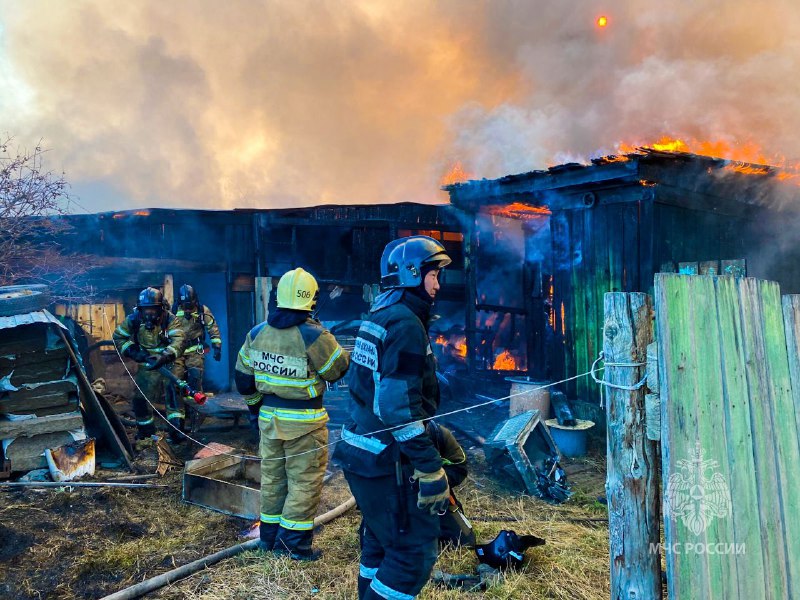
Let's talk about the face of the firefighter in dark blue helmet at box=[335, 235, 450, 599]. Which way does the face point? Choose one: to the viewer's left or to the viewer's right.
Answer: to the viewer's right

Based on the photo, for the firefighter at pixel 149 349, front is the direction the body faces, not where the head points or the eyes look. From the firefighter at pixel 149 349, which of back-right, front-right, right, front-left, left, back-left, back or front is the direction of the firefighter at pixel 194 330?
back-left

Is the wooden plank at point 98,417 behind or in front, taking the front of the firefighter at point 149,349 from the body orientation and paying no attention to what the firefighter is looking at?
in front

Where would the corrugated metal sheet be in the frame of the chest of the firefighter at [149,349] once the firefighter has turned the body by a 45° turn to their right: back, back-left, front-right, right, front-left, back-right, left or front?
front

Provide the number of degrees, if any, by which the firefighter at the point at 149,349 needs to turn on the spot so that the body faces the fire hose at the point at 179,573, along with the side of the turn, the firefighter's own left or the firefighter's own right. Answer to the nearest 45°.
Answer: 0° — they already face it

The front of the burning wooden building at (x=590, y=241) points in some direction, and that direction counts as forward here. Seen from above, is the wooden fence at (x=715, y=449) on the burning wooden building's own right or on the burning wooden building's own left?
on the burning wooden building's own left

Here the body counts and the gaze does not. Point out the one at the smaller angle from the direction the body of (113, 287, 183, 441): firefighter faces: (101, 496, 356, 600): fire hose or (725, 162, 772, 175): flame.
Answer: the fire hose

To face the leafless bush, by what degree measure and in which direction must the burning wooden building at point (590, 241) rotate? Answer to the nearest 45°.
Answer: approximately 45° to its right

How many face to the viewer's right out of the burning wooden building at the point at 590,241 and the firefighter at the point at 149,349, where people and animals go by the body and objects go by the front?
0

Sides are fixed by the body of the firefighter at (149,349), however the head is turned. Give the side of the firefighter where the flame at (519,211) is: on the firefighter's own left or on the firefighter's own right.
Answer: on the firefighter's own left

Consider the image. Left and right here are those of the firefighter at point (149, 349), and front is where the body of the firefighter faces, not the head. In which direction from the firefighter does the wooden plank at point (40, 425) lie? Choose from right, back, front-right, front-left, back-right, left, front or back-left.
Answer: front-right

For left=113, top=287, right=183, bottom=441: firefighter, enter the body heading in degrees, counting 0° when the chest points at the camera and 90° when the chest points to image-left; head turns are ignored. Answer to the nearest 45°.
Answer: approximately 0°

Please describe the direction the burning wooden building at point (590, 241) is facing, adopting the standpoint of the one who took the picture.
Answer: facing the viewer and to the left of the viewer

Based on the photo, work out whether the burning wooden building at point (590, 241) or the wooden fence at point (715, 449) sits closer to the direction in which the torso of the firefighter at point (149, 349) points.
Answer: the wooden fence

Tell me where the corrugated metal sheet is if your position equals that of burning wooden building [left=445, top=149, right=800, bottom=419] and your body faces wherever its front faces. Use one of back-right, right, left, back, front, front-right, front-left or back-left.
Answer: front

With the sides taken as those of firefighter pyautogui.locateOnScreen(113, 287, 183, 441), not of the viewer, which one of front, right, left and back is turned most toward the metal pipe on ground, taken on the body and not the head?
front

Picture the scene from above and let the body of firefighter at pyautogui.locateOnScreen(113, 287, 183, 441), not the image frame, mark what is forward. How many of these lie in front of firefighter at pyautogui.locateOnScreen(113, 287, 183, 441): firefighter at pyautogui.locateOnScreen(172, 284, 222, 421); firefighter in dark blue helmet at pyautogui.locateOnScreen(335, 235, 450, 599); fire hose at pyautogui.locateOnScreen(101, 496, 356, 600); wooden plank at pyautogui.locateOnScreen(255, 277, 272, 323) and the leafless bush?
2
